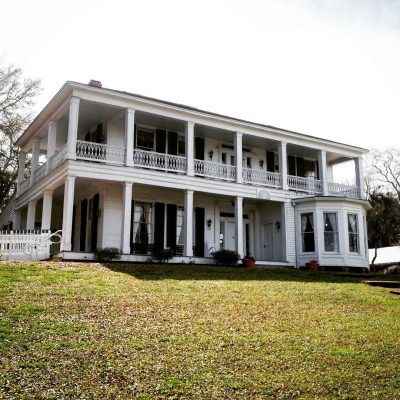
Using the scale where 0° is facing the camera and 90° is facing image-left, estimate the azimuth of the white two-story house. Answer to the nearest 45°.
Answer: approximately 315°

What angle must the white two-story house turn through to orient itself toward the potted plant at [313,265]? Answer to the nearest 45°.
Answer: approximately 45° to its left

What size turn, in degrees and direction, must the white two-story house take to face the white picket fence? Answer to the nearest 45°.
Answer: approximately 90° to its right
